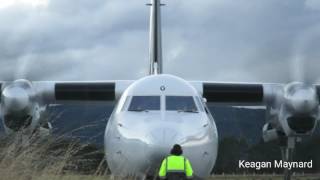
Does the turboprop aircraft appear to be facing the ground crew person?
yes

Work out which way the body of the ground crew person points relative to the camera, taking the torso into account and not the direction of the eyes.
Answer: away from the camera

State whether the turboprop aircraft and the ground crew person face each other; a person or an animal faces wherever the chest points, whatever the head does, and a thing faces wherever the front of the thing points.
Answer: yes

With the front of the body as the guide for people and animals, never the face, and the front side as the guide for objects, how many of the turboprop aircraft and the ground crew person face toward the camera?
1

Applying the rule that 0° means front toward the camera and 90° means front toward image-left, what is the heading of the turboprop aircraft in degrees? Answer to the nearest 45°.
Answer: approximately 0°

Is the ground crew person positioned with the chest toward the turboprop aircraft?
yes

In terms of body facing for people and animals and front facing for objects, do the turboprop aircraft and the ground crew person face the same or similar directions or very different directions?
very different directions
